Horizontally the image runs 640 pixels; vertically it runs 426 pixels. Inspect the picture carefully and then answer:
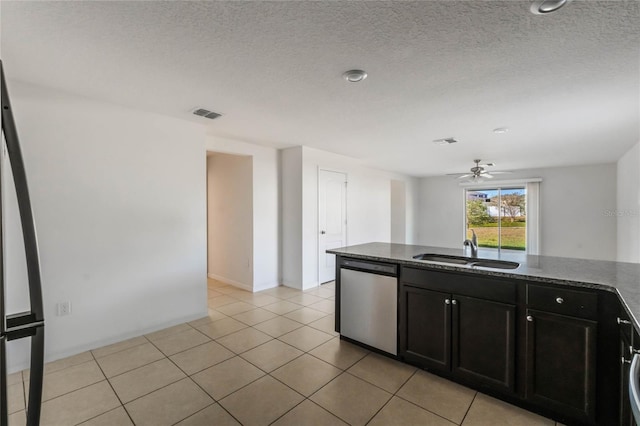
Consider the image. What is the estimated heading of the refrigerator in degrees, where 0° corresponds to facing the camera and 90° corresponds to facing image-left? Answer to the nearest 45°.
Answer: approximately 270°

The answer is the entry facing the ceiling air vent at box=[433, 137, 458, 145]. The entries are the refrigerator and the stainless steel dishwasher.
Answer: the refrigerator

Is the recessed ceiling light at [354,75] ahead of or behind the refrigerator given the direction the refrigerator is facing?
ahead

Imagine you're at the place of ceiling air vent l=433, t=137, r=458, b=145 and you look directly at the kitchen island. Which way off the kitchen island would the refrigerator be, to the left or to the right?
right

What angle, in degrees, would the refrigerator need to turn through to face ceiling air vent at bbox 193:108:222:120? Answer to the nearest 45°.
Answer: approximately 45° to its left

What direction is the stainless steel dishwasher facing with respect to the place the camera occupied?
facing the viewer and to the left of the viewer

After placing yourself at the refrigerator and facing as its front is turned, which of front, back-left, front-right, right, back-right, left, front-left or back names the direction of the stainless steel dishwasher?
front

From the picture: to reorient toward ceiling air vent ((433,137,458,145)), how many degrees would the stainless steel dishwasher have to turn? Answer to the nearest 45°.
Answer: approximately 180°

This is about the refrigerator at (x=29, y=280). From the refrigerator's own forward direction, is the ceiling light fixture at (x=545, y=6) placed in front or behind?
in front

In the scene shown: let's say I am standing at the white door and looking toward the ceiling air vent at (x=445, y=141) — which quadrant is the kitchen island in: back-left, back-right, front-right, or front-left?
front-right

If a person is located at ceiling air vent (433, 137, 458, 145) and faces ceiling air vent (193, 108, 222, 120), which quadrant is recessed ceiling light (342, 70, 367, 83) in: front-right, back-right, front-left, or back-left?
front-left

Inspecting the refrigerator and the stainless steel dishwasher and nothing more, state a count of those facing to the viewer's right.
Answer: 1

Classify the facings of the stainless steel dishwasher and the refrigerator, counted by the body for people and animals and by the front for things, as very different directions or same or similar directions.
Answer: very different directions
